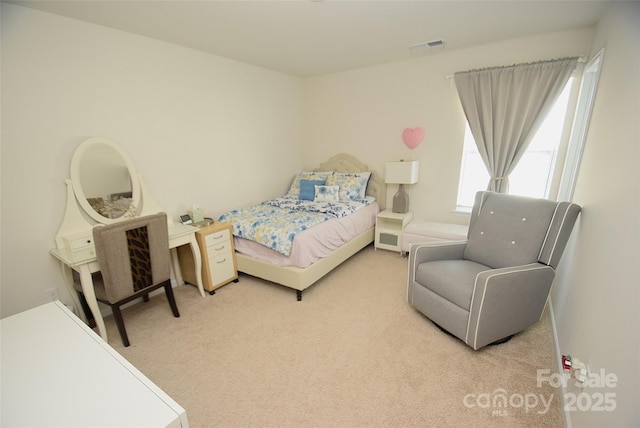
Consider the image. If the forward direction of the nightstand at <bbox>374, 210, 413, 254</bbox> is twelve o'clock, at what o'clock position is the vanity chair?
The vanity chair is roughly at 12 o'clock from the nightstand.

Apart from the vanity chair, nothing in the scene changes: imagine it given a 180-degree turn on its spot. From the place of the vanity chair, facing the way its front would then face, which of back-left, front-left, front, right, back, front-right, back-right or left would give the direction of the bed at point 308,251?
front-left

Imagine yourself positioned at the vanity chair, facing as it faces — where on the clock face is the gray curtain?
The gray curtain is roughly at 5 o'clock from the vanity chair.

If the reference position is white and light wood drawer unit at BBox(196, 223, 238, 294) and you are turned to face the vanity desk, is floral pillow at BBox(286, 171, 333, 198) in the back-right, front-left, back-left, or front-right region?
back-right

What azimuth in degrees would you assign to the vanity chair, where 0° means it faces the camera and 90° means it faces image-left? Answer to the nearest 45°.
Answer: approximately 135°

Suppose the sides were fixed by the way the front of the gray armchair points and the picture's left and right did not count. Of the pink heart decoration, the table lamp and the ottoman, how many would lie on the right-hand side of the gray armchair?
3

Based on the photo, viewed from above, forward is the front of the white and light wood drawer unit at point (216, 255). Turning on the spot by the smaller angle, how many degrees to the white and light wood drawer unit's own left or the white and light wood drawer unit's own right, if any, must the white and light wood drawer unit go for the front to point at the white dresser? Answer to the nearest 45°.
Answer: approximately 45° to the white and light wood drawer unit's own right

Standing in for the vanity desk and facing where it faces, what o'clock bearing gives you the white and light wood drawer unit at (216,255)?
The white and light wood drawer unit is roughly at 9 o'clock from the vanity desk.

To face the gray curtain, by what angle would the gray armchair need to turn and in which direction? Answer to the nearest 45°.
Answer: approximately 135° to its right
